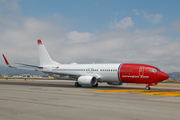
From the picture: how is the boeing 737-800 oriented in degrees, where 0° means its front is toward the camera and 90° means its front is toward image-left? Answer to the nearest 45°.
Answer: approximately 315°
